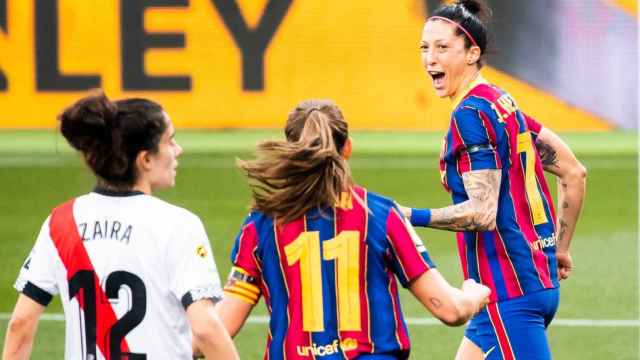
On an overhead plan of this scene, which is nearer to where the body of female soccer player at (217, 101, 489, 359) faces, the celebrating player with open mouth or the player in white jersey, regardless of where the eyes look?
the celebrating player with open mouth

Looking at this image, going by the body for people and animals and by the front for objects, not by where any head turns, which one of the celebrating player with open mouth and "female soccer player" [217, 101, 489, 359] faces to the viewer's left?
the celebrating player with open mouth

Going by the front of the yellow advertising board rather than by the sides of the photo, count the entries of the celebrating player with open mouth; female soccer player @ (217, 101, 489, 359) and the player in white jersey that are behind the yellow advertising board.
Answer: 0

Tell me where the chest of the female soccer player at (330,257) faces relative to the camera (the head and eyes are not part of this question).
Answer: away from the camera

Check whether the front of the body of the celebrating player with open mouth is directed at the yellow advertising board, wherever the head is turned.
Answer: no

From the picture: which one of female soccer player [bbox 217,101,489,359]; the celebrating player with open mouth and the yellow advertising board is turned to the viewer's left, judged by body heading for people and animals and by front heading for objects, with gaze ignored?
the celebrating player with open mouth

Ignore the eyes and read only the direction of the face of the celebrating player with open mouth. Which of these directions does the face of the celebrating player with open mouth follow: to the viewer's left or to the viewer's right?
to the viewer's left

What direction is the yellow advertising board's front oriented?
toward the camera

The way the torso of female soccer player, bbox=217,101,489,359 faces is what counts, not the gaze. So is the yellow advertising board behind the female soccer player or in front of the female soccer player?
in front

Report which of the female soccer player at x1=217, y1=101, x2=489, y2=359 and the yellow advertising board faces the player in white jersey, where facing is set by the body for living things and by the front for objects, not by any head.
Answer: the yellow advertising board

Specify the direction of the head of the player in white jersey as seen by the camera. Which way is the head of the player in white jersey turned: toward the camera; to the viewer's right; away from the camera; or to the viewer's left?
to the viewer's right

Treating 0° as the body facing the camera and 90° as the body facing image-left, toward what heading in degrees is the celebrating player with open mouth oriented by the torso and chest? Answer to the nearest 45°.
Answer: approximately 90°

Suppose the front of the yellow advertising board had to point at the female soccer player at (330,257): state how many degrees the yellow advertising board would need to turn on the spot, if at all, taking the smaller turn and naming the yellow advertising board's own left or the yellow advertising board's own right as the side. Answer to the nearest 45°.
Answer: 0° — it already faces them

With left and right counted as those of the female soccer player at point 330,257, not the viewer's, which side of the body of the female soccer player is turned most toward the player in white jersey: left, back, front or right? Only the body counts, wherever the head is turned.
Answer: left
